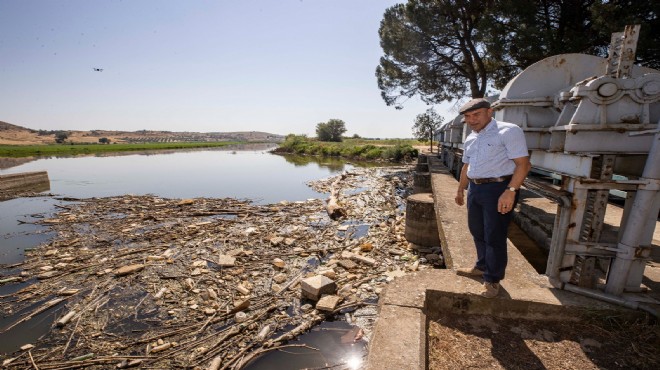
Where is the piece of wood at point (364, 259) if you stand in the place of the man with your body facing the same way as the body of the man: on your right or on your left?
on your right

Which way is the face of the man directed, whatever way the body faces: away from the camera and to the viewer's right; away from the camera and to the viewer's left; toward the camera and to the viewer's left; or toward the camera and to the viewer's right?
toward the camera and to the viewer's left

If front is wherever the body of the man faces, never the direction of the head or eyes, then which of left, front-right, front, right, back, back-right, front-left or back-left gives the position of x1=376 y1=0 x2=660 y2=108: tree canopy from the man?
back-right

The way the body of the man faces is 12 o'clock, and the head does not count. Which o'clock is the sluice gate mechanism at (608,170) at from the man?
The sluice gate mechanism is roughly at 7 o'clock from the man.

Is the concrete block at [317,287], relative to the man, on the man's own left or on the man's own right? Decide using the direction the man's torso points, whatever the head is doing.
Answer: on the man's own right

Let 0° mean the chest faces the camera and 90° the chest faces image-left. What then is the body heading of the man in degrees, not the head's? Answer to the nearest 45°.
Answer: approximately 45°

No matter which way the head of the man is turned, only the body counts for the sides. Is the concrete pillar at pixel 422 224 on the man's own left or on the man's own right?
on the man's own right
